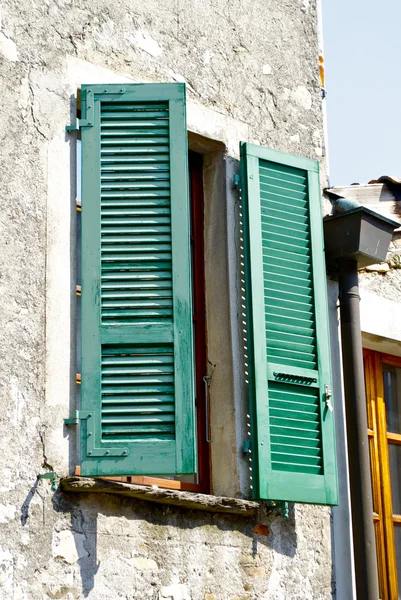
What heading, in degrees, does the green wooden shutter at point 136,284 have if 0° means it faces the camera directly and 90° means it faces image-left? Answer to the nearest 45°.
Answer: approximately 0°

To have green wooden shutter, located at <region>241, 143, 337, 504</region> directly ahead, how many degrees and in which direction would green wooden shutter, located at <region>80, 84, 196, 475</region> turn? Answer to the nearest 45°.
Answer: approximately 135° to its left

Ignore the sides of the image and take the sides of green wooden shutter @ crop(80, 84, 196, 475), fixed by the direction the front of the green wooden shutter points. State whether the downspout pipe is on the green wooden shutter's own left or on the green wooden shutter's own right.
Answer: on the green wooden shutter's own left
